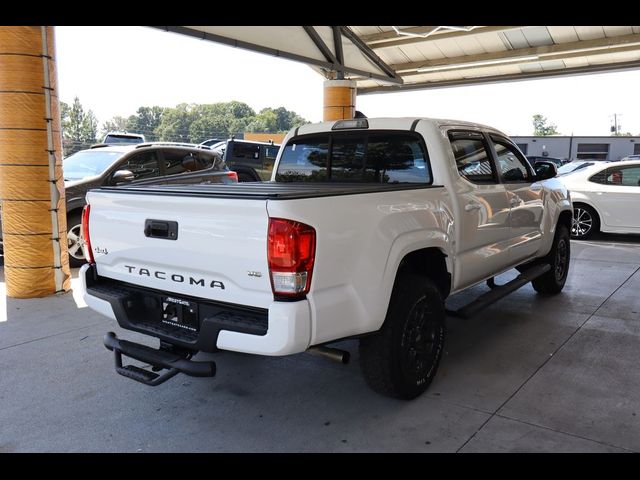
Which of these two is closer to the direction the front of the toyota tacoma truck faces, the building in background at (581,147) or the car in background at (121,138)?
the building in background

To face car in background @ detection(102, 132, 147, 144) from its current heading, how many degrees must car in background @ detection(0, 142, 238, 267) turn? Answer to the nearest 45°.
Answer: approximately 135° to its right

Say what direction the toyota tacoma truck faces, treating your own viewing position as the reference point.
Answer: facing away from the viewer and to the right of the viewer

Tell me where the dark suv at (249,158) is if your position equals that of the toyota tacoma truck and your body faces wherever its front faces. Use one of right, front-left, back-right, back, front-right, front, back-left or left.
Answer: front-left

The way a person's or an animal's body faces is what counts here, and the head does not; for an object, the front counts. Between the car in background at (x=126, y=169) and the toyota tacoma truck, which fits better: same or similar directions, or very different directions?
very different directions
